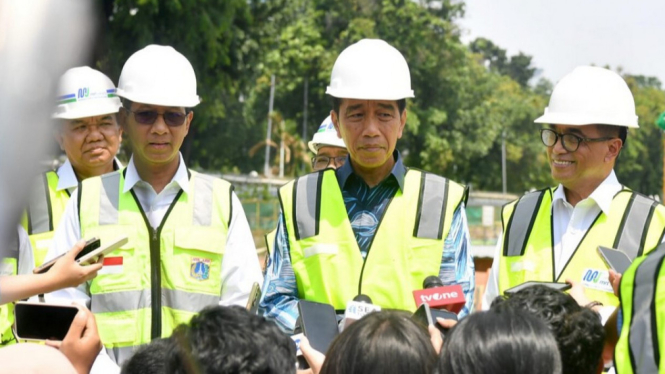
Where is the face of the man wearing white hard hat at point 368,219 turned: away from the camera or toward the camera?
toward the camera

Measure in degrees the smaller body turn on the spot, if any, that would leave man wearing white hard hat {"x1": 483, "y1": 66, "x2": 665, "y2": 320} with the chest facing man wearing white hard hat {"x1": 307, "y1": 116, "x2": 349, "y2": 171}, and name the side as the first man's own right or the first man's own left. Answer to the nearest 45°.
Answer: approximately 90° to the first man's own right

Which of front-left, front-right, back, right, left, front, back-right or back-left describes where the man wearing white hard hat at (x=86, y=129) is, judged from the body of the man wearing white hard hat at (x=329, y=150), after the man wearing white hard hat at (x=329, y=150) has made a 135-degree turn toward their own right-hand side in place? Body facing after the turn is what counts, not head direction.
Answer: left

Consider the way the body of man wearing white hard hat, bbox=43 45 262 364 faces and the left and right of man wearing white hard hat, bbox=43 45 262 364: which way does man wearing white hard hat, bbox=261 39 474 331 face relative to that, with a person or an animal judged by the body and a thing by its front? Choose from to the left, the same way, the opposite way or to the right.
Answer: the same way

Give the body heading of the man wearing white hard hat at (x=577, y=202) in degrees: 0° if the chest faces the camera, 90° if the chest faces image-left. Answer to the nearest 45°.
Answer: approximately 45°

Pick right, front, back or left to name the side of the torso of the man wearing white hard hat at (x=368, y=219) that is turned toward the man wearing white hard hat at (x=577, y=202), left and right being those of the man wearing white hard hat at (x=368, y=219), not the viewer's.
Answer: left

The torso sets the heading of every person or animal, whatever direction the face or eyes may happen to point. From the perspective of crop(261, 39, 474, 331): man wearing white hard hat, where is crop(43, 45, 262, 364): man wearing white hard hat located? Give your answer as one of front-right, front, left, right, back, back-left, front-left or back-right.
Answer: right

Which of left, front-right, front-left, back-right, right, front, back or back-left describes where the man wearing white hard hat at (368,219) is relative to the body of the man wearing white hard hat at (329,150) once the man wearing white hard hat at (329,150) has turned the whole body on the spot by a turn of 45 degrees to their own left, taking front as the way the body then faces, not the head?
front-right

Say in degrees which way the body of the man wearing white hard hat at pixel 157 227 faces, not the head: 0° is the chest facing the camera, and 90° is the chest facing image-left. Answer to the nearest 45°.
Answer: approximately 0°

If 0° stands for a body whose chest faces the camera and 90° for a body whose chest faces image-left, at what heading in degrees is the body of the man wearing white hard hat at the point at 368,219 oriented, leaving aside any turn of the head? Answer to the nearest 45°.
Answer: approximately 0°

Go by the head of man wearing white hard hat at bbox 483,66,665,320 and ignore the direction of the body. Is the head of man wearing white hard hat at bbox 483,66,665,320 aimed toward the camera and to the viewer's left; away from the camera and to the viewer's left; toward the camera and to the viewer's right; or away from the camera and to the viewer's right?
toward the camera and to the viewer's left

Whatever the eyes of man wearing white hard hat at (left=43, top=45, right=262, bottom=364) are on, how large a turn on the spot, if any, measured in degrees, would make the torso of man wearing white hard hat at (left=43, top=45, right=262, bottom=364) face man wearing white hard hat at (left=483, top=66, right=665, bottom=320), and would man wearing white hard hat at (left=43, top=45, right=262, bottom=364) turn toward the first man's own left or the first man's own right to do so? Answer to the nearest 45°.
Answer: approximately 90° to the first man's own left

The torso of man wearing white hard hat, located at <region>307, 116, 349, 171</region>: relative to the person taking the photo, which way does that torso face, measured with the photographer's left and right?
facing the viewer
